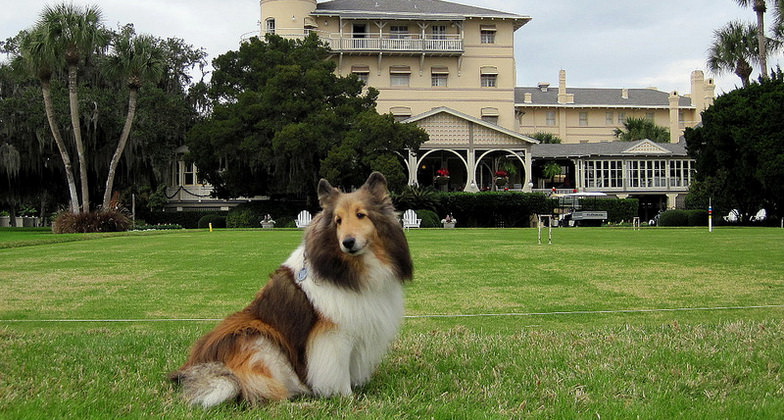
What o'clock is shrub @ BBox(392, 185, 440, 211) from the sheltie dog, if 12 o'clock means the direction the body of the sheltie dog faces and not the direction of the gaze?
The shrub is roughly at 8 o'clock from the sheltie dog.

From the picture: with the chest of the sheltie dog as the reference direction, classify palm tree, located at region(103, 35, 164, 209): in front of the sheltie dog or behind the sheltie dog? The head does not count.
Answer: behind

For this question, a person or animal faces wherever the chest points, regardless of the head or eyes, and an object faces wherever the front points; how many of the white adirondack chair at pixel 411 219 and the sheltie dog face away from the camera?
0

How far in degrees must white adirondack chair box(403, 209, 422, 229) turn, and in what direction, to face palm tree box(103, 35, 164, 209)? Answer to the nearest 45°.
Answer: approximately 135° to its right

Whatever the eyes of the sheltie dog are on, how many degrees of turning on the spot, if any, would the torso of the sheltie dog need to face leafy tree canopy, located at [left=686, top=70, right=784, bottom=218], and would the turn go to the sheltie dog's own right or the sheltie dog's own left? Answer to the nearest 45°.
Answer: approximately 90° to the sheltie dog's own left

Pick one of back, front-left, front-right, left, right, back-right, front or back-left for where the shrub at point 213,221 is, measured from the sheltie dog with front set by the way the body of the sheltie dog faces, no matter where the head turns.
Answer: back-left

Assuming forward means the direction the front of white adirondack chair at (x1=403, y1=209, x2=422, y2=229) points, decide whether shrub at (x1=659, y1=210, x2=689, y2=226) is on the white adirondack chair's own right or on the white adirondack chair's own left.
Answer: on the white adirondack chair's own left

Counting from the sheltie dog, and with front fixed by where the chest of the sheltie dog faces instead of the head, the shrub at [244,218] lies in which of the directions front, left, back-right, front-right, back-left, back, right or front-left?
back-left

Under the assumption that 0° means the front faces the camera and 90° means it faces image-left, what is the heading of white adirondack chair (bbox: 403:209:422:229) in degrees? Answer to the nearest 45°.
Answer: approximately 315°

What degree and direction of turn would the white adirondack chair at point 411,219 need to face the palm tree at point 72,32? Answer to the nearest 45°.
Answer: approximately 135° to its right

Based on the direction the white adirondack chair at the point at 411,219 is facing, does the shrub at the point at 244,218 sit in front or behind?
behind
